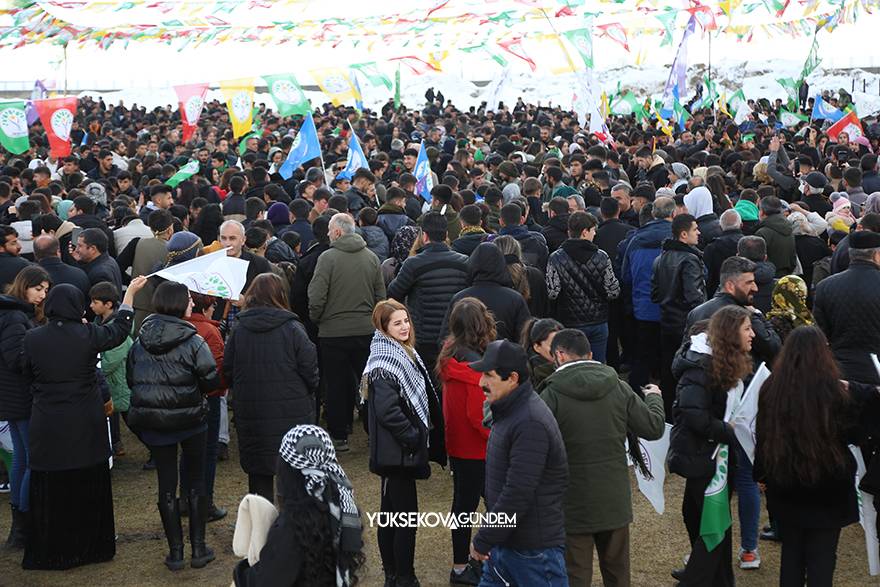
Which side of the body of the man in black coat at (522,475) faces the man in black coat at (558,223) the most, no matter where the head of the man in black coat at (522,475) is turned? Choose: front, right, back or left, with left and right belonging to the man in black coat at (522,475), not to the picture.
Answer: right

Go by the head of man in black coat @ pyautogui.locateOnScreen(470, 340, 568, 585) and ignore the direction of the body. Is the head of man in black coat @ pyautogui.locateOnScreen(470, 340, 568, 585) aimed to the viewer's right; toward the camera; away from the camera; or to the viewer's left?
to the viewer's left

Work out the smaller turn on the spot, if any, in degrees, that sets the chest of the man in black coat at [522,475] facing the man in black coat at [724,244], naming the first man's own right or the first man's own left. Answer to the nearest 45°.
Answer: approximately 90° to the first man's own right

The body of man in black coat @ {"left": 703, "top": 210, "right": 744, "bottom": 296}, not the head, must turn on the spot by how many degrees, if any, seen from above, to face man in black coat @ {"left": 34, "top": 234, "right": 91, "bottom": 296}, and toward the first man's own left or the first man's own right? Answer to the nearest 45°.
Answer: approximately 135° to the first man's own left

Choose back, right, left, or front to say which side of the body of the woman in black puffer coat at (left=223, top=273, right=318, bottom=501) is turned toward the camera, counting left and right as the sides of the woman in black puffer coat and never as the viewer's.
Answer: back

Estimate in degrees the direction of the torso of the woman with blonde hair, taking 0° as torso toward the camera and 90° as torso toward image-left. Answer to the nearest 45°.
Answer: approximately 315°

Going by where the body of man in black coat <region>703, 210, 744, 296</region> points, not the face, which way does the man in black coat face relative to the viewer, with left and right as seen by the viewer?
facing away from the viewer

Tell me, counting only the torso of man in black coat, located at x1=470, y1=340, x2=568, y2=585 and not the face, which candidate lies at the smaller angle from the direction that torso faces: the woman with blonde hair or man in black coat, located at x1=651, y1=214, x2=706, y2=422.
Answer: the woman with blonde hair

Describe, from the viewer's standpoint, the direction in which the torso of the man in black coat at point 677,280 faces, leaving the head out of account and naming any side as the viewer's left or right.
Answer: facing away from the viewer and to the right of the viewer

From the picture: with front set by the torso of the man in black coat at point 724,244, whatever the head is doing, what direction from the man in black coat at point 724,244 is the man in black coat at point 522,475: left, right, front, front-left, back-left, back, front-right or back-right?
back
